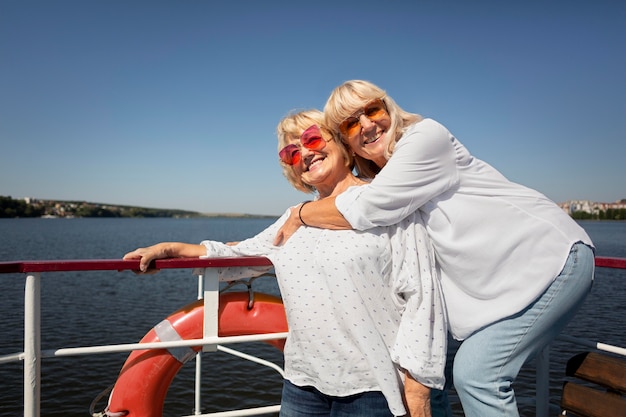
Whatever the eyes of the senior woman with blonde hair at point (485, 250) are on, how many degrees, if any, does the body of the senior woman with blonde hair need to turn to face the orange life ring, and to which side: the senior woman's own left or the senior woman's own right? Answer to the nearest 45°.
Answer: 0° — they already face it

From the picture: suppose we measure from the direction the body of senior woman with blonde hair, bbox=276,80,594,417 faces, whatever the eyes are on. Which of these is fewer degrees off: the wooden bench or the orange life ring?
the orange life ring

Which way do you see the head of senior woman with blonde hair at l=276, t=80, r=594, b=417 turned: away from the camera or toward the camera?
toward the camera

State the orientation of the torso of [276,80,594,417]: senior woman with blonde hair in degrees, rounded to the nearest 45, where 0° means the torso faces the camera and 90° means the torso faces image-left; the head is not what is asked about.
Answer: approximately 90°
